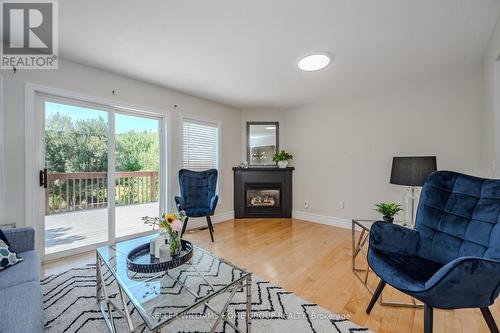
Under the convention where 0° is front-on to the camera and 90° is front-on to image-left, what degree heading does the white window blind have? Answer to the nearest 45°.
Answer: approximately 315°

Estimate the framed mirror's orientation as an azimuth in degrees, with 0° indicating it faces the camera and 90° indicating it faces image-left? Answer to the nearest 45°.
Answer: approximately 0°

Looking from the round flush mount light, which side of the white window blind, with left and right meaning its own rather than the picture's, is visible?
front

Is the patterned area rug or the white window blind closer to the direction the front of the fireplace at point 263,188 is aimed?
the patterned area rug

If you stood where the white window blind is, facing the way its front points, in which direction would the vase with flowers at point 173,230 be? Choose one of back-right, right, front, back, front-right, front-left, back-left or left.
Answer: front-right

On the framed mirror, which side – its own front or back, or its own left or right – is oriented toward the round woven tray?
front

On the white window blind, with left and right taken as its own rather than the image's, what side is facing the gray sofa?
right

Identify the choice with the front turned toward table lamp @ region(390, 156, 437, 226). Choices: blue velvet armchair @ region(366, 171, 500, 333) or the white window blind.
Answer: the white window blind

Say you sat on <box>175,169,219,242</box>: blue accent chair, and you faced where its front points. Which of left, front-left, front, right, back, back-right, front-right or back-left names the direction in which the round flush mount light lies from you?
front-left

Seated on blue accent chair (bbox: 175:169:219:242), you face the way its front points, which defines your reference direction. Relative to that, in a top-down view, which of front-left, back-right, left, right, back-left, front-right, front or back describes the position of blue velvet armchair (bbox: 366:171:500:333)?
front-left

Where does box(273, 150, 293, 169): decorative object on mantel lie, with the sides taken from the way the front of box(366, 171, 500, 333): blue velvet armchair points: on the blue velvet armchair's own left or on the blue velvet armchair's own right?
on the blue velvet armchair's own right

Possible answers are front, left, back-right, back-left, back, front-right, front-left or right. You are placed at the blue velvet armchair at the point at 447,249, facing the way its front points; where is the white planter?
right

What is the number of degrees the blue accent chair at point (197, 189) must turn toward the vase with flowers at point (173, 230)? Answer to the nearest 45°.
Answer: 0° — it already faces it

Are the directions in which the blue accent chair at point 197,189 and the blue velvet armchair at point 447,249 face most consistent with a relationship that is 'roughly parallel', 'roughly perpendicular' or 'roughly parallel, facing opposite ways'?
roughly perpendicular

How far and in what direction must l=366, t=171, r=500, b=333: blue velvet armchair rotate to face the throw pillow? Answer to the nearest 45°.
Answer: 0° — it already faces it
